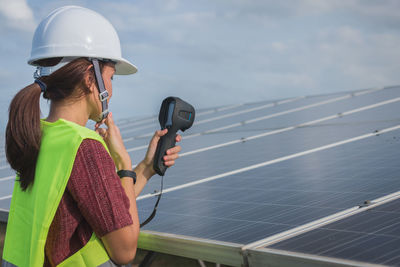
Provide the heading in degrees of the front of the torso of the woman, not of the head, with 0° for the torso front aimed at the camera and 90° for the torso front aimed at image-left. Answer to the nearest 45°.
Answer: approximately 225°

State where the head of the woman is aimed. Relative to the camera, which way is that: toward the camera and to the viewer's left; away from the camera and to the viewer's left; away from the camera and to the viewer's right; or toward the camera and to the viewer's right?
away from the camera and to the viewer's right

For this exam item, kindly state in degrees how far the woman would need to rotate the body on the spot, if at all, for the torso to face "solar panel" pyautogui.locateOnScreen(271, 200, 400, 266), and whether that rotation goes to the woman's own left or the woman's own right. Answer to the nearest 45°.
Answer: approximately 45° to the woman's own right
